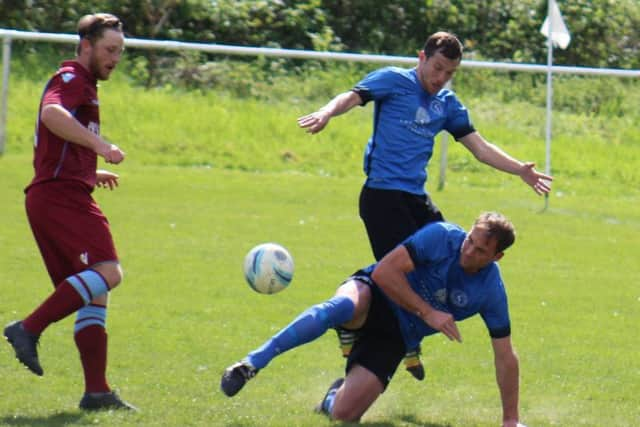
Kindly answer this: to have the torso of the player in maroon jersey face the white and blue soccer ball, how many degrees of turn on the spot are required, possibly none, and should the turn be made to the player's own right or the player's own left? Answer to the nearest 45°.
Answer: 0° — they already face it

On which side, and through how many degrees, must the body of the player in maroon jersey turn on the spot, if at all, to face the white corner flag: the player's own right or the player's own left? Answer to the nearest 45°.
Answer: approximately 45° to the player's own left

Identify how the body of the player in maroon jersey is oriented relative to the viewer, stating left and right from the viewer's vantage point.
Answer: facing to the right of the viewer

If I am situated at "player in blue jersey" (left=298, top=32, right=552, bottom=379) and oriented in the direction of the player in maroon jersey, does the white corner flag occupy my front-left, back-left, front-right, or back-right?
back-right

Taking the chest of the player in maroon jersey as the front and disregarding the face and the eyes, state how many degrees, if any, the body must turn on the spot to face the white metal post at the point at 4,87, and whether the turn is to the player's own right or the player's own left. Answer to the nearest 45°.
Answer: approximately 90° to the player's own left

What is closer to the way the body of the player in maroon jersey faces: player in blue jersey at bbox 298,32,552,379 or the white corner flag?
the player in blue jersey

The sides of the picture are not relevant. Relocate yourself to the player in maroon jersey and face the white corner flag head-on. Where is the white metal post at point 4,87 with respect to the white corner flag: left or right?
left
